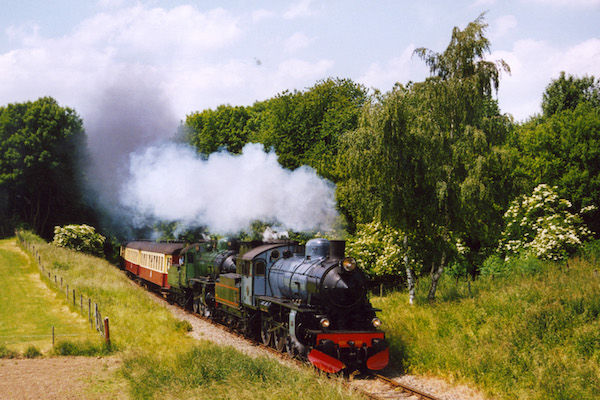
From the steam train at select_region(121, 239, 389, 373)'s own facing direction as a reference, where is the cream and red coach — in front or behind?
behind

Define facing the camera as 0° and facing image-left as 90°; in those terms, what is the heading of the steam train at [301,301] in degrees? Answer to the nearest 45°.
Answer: approximately 315°

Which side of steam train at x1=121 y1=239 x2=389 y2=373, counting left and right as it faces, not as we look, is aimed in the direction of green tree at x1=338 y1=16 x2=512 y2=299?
left

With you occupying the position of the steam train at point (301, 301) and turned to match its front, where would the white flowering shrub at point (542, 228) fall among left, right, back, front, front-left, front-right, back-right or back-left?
left

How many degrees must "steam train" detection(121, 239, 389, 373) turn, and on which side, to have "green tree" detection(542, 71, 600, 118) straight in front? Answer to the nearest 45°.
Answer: approximately 90° to its left

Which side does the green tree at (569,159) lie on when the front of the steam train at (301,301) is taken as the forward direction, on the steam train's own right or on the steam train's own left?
on the steam train's own left

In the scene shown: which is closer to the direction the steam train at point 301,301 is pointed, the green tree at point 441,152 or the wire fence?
the green tree

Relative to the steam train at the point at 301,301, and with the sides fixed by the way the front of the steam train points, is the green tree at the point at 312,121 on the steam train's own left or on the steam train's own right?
on the steam train's own left

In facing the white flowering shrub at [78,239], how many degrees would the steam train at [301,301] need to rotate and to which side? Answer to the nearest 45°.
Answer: approximately 180°
